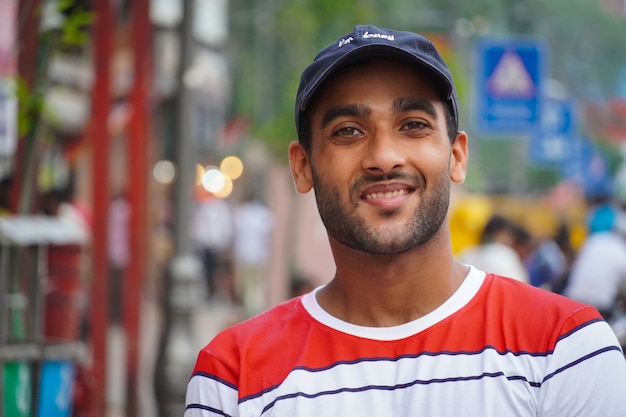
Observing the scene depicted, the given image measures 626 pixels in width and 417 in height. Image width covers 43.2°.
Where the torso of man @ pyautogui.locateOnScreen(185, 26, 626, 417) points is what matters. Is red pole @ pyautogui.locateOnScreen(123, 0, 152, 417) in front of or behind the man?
behind

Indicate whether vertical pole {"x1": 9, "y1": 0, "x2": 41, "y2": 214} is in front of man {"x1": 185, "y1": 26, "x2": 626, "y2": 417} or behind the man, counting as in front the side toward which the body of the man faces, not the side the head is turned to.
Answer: behind

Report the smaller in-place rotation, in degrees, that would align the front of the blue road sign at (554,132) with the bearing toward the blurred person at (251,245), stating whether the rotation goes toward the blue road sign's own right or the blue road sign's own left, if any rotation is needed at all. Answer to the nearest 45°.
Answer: approximately 45° to the blue road sign's own right

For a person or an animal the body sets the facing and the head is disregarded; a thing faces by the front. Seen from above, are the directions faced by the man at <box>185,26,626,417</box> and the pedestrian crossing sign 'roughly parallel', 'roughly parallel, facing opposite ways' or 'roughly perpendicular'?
roughly parallel

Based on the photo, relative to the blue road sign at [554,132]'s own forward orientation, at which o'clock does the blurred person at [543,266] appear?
The blurred person is roughly at 12 o'clock from the blue road sign.

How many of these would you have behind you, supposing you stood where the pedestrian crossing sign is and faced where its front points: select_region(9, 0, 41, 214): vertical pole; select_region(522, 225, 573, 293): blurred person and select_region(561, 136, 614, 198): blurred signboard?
1

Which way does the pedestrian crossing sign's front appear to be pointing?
toward the camera

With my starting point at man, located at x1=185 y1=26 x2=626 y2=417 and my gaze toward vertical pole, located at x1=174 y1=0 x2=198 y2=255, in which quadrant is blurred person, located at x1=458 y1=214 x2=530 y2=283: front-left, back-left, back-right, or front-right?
front-right

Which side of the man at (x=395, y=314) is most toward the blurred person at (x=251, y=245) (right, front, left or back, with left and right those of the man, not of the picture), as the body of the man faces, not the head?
back

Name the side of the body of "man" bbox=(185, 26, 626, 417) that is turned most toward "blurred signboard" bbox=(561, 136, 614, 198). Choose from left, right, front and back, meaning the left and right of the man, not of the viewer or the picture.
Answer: back

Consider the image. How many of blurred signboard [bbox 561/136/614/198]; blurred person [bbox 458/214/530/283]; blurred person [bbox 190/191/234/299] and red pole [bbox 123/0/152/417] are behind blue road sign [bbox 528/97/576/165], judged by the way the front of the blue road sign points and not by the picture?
1

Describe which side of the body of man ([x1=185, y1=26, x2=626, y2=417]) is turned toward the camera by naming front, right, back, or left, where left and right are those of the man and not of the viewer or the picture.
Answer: front

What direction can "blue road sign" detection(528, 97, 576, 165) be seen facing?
toward the camera
